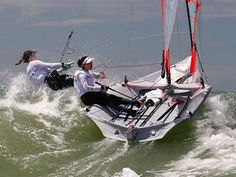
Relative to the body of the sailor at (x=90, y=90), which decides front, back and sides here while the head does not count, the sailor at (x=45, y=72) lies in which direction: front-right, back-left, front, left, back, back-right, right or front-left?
back-left

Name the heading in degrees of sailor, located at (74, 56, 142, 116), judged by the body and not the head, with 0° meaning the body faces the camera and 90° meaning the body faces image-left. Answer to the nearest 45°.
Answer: approximately 270°

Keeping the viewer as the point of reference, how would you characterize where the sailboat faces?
facing away from the viewer and to the right of the viewer
